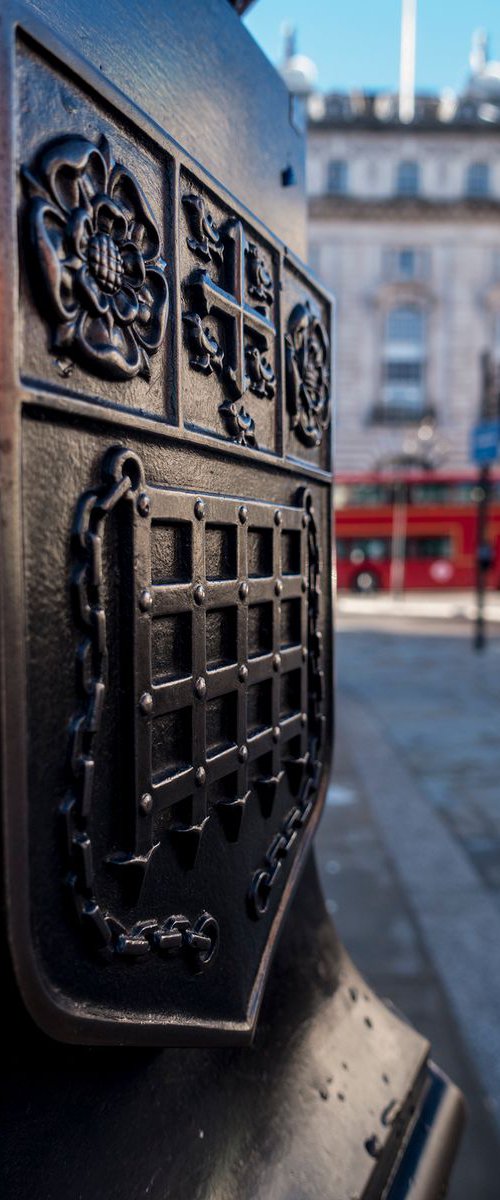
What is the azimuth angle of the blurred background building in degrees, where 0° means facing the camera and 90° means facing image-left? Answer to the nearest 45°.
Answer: approximately 0°

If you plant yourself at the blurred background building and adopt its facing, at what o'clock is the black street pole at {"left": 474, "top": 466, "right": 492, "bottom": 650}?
The black street pole is roughly at 12 o'clock from the blurred background building.
